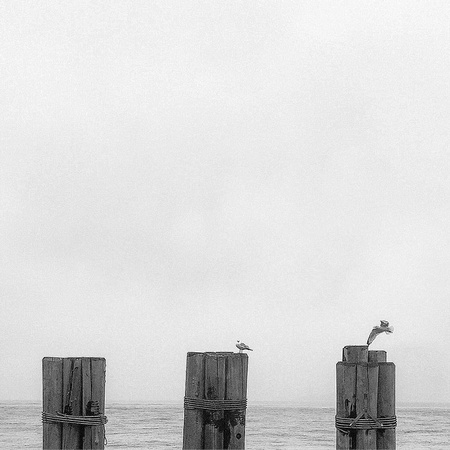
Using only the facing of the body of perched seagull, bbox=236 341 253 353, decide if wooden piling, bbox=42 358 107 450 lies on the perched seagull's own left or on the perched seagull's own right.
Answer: on the perched seagull's own left
